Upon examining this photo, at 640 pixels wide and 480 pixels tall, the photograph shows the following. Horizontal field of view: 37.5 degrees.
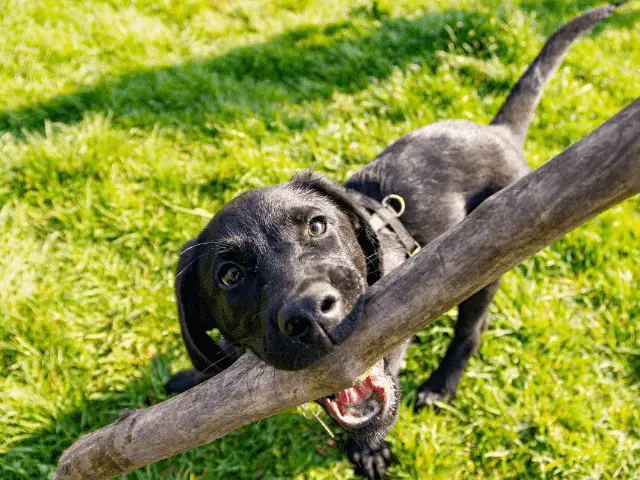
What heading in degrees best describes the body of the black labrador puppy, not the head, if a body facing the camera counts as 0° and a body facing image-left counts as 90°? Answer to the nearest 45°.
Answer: approximately 45°
